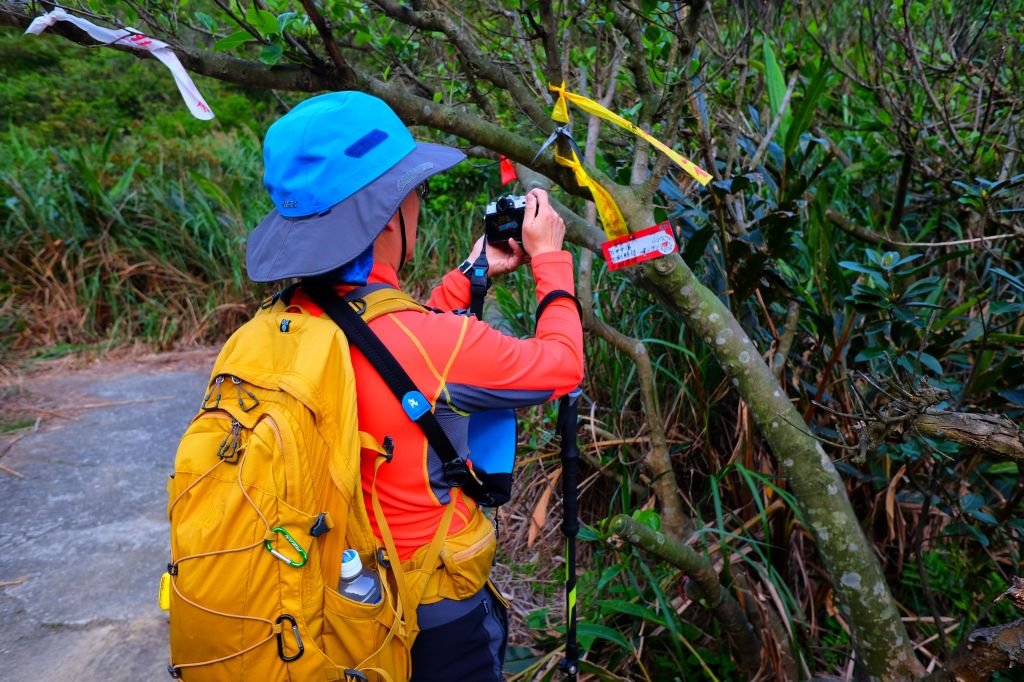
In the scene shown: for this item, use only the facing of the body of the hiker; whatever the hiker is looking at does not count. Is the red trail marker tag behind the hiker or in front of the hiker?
in front

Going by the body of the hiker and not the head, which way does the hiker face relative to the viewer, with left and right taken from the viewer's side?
facing away from the viewer and to the right of the viewer
